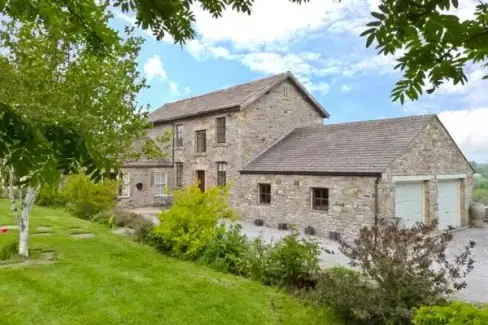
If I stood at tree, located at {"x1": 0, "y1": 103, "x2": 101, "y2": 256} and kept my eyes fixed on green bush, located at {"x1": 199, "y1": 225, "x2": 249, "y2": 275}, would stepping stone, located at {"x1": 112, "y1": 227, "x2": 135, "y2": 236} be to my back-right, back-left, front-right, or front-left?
front-left

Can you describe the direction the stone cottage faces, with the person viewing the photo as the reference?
facing the viewer and to the left of the viewer

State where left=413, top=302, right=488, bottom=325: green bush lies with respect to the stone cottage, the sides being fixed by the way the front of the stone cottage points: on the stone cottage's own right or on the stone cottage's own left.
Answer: on the stone cottage's own left

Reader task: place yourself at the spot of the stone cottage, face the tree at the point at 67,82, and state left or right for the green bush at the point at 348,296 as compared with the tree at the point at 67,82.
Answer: left

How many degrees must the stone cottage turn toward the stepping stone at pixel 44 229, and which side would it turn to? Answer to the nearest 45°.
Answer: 0° — it already faces it

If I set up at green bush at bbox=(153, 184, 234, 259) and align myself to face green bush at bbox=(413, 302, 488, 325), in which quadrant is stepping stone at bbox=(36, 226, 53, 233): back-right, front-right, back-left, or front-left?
back-right

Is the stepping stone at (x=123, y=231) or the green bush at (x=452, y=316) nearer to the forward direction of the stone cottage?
the stepping stone

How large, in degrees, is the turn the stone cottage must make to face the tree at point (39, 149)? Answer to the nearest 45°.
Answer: approximately 45° to its left

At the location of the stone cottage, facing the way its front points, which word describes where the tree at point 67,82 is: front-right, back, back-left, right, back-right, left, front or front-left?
front

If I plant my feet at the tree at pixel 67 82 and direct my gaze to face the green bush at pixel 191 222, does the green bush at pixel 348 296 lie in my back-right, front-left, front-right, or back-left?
front-right

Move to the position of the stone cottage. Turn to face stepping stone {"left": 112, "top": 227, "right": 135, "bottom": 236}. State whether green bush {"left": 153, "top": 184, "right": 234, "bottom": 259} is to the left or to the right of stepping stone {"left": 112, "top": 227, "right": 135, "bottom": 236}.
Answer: left

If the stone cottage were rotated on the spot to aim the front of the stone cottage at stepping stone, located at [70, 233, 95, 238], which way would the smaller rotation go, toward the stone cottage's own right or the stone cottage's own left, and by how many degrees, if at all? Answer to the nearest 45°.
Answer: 0° — it already faces it

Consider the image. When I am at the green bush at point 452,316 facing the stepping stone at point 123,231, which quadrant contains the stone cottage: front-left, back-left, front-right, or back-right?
front-right

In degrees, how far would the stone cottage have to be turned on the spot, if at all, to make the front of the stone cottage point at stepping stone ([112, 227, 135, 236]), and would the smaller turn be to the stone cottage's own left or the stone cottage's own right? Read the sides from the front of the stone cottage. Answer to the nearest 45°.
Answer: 0° — it already faces it
